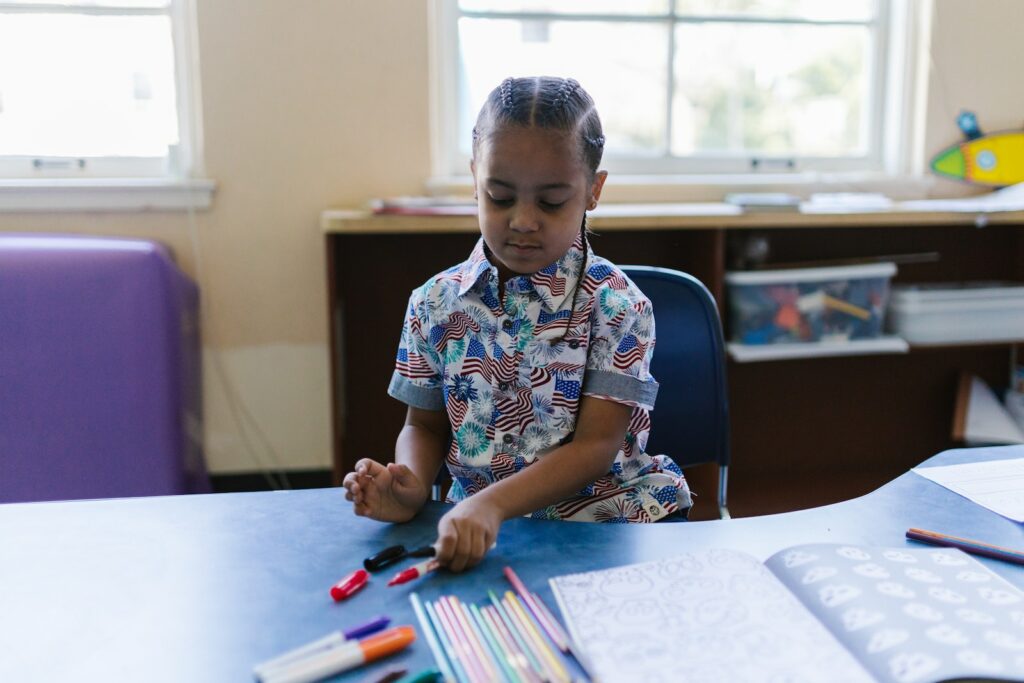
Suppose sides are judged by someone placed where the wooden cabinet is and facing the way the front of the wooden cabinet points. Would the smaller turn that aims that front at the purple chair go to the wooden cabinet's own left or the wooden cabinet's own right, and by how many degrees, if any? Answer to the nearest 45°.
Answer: approximately 45° to the wooden cabinet's own right

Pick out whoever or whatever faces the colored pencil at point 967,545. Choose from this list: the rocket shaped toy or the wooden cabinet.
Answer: the wooden cabinet

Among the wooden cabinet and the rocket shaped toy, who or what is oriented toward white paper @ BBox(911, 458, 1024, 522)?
the wooden cabinet

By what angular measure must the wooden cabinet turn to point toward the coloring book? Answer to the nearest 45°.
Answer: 0° — it already faces it

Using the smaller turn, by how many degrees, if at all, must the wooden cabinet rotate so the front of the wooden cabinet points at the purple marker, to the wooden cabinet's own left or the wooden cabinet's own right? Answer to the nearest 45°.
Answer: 0° — it already faces it

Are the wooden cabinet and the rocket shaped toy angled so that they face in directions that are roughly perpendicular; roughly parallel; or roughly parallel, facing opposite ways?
roughly perpendicular

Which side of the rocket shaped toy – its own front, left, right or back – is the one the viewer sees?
left

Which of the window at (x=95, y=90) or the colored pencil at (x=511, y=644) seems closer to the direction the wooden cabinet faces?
the colored pencil

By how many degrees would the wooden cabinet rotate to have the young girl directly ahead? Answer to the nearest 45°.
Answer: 0° — it already faces them

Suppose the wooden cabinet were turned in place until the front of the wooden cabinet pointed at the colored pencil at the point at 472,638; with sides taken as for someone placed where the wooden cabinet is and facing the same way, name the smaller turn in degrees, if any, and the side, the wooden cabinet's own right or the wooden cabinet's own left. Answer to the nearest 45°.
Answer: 0° — it already faces it

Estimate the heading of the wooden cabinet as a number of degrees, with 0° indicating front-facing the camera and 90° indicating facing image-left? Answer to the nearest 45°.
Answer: approximately 0°
